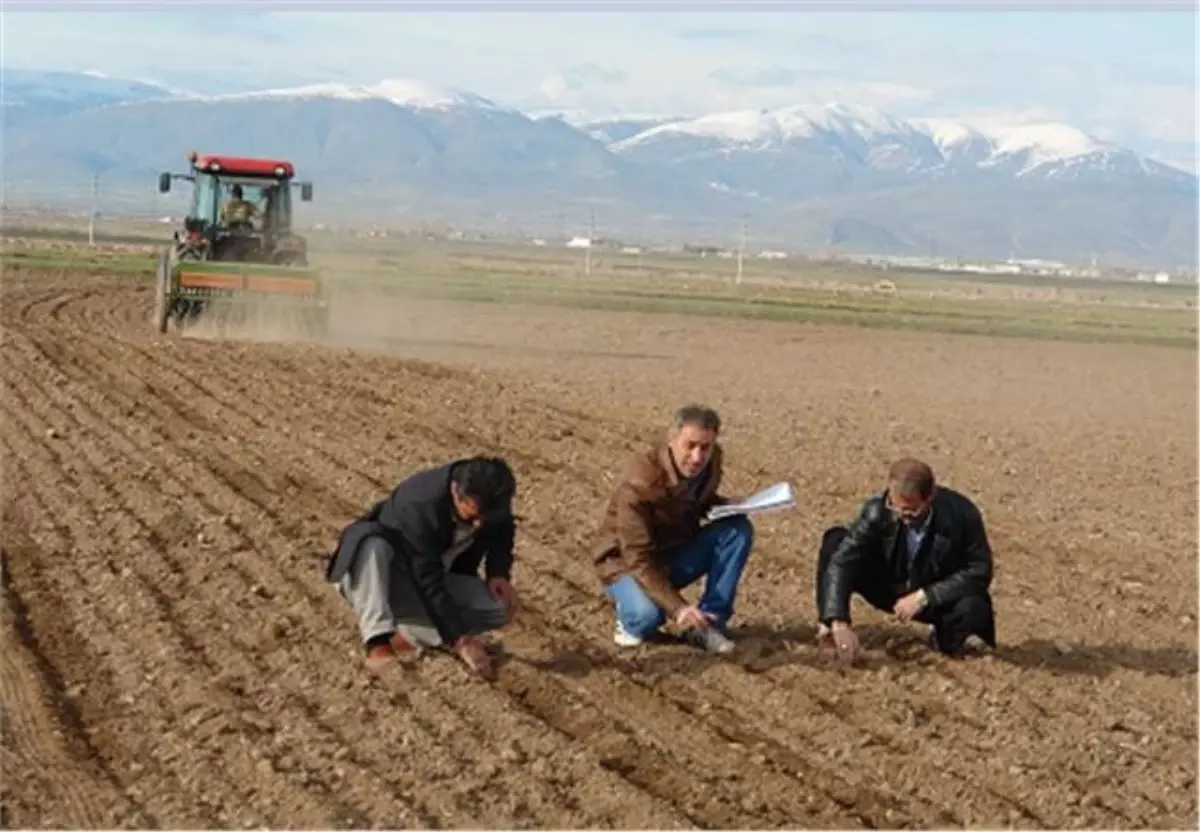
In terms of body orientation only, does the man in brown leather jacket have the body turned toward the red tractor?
no

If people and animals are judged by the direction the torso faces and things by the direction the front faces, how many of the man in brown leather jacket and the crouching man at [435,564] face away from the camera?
0

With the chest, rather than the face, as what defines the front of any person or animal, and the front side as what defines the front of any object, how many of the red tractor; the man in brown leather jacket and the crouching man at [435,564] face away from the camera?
1

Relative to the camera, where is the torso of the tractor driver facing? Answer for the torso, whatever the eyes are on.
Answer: away from the camera

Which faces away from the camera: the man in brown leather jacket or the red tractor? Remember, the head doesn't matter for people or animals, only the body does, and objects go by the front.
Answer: the red tractor

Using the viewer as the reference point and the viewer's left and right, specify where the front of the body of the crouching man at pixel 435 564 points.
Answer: facing the viewer and to the right of the viewer

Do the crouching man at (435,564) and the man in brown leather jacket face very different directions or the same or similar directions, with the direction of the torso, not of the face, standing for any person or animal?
same or similar directions

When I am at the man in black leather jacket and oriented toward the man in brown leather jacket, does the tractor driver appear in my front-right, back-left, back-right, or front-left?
front-right

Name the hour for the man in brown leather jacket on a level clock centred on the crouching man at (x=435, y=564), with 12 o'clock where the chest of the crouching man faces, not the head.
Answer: The man in brown leather jacket is roughly at 10 o'clock from the crouching man.

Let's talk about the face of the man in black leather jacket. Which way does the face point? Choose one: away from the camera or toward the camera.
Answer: toward the camera

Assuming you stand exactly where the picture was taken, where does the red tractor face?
facing away from the viewer

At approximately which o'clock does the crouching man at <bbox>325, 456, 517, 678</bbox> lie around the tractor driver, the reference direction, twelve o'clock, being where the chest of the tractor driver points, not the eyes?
The crouching man is roughly at 6 o'clock from the tractor driver.

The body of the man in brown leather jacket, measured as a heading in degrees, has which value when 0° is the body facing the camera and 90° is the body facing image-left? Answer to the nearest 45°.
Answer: approximately 315°
